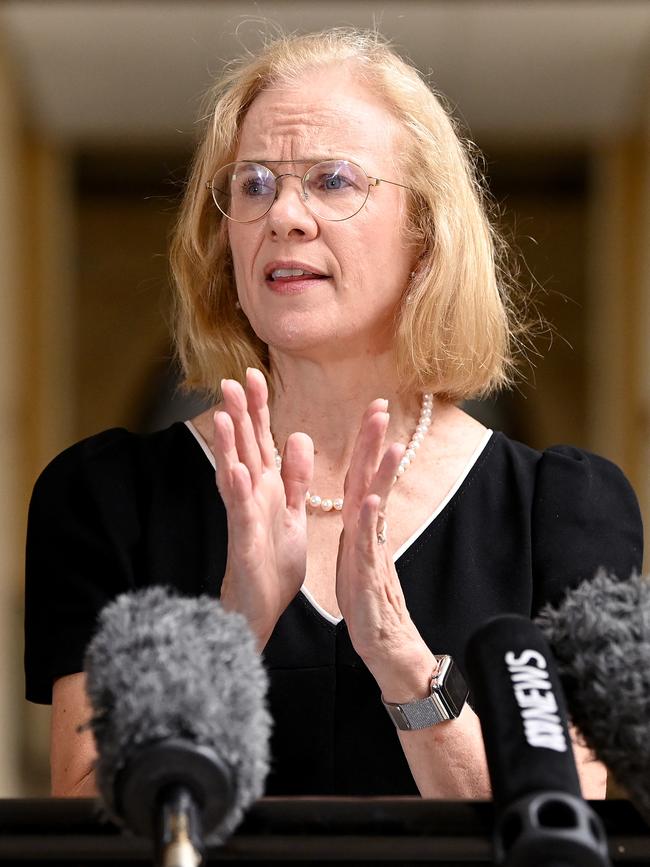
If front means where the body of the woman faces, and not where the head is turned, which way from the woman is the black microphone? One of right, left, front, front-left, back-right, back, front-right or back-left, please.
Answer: front

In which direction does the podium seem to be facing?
toward the camera

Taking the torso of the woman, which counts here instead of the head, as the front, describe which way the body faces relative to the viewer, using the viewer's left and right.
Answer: facing the viewer

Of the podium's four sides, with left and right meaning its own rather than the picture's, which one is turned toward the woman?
back

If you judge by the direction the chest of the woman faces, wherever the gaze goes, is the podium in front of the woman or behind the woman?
in front
